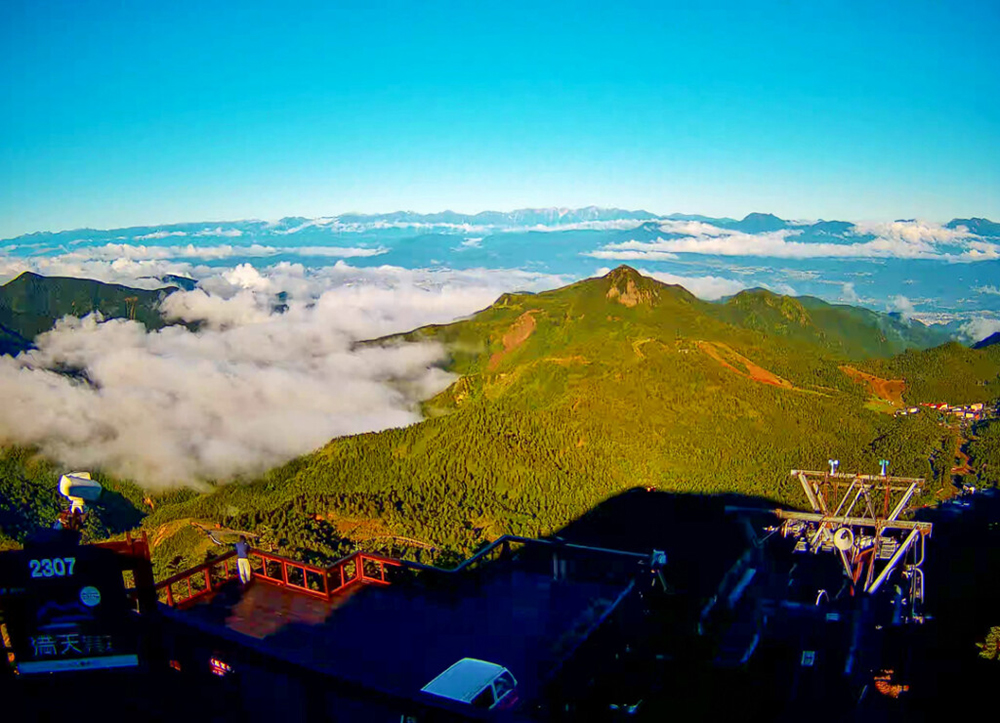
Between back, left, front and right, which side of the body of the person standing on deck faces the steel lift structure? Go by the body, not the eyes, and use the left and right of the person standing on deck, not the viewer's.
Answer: right

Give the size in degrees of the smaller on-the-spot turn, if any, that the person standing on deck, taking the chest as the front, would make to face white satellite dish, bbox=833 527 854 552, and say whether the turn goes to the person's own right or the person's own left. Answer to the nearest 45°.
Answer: approximately 90° to the person's own right

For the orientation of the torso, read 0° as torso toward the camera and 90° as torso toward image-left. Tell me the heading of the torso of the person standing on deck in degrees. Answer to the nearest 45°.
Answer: approximately 180°
